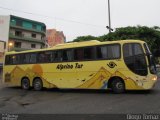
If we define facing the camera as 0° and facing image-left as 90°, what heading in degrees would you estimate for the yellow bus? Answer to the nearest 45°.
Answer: approximately 315°

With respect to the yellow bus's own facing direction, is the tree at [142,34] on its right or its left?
on its left
